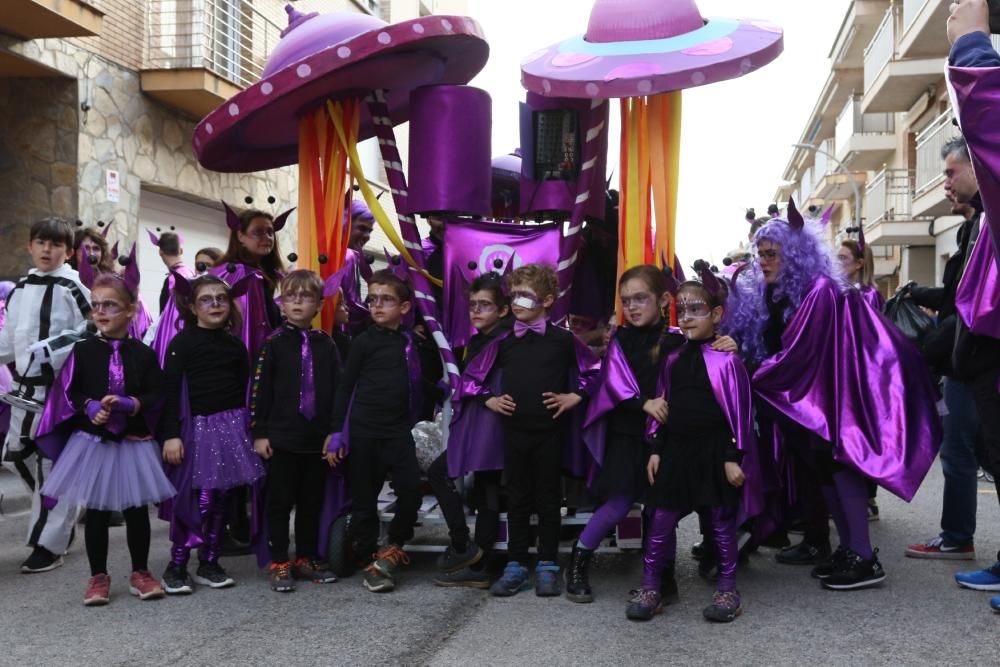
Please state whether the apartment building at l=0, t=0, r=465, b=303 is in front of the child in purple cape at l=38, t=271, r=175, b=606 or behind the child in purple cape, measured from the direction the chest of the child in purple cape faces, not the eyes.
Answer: behind

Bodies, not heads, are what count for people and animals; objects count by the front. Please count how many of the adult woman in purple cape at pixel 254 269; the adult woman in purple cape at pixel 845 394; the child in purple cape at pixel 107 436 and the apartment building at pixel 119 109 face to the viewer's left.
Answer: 1

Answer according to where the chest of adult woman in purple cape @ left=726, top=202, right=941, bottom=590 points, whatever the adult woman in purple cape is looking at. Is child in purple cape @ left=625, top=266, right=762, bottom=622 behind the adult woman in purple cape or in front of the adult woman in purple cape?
in front

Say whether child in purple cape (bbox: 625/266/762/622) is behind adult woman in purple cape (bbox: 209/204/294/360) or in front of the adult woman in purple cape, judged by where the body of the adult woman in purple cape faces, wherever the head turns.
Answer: in front

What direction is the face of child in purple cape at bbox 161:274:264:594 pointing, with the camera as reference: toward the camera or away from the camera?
toward the camera

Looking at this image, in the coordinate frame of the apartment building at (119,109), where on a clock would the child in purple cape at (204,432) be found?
The child in purple cape is roughly at 1 o'clock from the apartment building.

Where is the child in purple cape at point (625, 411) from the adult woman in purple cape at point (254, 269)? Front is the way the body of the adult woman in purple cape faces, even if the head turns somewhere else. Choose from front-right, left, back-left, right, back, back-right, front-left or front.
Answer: front

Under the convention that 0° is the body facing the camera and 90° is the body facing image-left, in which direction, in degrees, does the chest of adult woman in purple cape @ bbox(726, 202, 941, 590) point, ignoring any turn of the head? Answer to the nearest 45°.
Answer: approximately 90°

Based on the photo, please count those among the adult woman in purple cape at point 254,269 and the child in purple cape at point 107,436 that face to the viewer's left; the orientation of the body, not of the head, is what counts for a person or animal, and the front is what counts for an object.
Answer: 0

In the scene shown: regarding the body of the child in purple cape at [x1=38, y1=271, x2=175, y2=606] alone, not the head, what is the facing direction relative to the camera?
toward the camera

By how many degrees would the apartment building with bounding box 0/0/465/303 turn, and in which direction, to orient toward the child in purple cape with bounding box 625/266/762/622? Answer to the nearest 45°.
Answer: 0° — it already faces them

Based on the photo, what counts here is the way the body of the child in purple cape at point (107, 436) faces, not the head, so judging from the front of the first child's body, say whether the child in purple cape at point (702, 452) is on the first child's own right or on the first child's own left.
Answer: on the first child's own left
